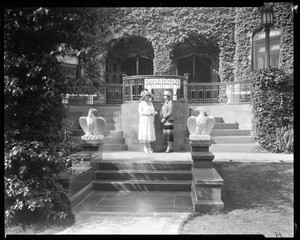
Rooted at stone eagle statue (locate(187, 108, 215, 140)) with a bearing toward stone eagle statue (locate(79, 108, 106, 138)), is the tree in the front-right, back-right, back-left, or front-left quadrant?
front-left

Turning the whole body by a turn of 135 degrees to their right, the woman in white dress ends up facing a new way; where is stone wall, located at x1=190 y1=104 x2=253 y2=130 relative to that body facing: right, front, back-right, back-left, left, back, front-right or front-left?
back-right

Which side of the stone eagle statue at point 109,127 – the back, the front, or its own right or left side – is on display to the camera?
front

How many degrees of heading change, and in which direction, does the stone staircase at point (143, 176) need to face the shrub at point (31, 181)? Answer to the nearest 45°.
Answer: approximately 45° to its right

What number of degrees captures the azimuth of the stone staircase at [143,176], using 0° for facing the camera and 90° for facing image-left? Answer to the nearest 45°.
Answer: approximately 0°

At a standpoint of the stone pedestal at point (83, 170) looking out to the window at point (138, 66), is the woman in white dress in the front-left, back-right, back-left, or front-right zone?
front-right

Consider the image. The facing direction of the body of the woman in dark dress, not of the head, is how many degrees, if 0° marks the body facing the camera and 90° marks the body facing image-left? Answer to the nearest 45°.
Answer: approximately 45°

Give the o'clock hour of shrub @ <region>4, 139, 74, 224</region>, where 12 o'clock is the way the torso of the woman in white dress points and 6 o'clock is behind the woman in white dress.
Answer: The shrub is roughly at 2 o'clock from the woman in white dress.

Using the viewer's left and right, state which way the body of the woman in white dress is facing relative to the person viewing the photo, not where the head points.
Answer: facing the viewer and to the right of the viewer

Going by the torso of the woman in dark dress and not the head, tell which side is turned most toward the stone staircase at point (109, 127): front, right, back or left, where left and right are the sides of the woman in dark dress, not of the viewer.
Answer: front

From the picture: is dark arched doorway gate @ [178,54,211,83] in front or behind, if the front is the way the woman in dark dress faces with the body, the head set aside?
behind

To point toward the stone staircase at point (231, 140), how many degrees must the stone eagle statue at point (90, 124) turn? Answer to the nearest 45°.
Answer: approximately 135° to its left
